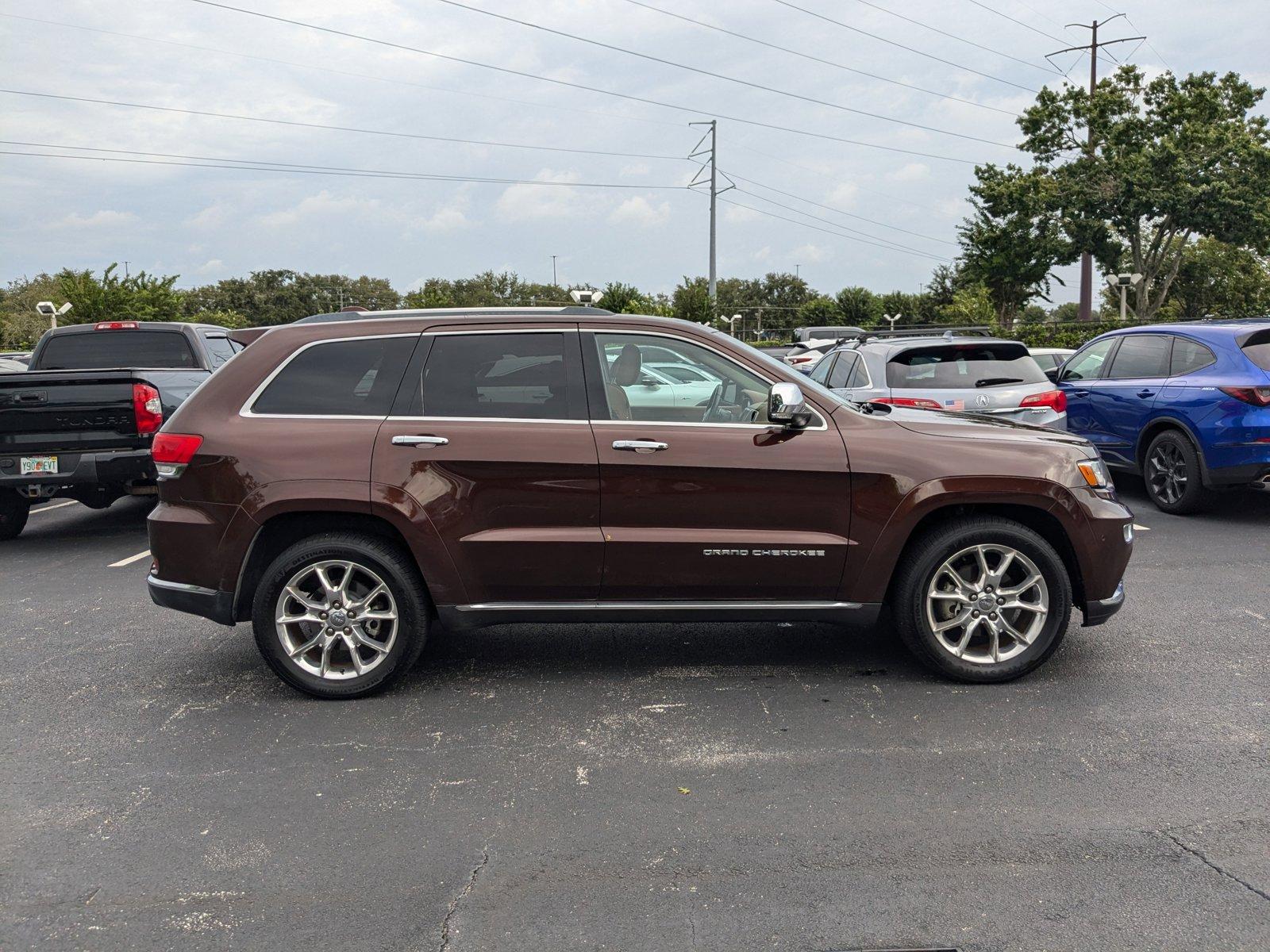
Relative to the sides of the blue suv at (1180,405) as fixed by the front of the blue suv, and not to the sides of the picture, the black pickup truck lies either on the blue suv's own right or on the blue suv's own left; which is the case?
on the blue suv's own left

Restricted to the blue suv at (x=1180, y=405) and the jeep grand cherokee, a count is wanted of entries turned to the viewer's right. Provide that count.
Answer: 1

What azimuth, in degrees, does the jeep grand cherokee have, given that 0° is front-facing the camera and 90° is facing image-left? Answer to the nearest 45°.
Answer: approximately 270°

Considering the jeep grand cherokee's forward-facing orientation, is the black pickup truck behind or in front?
behind

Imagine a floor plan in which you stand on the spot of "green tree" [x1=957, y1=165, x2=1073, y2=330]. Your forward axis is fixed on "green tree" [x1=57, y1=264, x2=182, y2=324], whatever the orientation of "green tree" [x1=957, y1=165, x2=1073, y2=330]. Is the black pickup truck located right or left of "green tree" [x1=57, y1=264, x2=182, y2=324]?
left

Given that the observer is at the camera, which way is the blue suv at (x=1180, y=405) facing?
facing away from the viewer and to the left of the viewer

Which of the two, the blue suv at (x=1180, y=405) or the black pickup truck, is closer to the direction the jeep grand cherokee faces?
the blue suv

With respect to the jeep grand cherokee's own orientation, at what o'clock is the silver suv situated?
The silver suv is roughly at 10 o'clock from the jeep grand cherokee.
